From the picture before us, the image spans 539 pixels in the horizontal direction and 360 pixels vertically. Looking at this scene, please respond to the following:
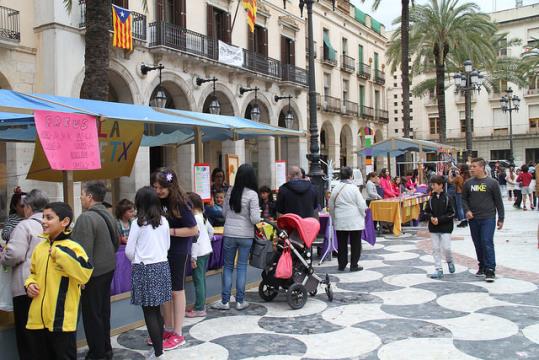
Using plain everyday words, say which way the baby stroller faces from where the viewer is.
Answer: facing away from the viewer and to the right of the viewer

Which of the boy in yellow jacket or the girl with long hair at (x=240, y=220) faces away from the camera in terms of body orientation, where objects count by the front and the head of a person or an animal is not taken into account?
the girl with long hair

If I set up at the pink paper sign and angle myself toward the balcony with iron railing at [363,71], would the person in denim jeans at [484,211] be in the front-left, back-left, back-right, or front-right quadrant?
front-right

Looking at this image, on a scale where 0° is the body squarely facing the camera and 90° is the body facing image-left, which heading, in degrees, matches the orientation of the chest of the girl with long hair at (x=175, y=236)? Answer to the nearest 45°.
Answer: approximately 45°

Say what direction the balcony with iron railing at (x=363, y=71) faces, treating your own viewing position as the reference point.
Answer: facing the viewer and to the right of the viewer

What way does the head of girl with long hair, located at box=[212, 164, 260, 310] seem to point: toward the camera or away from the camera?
away from the camera

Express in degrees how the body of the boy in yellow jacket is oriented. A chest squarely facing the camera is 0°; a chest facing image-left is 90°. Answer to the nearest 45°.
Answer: approximately 45°

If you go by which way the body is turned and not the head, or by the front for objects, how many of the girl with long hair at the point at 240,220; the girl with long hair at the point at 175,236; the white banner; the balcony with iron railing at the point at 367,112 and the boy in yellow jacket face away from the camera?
1

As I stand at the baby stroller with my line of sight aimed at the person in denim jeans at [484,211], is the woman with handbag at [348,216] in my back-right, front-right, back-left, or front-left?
front-left

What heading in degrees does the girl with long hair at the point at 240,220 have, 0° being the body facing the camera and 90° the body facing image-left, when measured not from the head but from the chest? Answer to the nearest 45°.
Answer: approximately 180°

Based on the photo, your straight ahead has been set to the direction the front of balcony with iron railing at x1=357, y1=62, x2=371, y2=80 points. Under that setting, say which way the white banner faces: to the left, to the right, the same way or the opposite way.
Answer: the same way

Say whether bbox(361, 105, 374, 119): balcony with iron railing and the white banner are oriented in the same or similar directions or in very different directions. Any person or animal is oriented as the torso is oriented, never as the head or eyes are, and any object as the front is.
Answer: same or similar directions

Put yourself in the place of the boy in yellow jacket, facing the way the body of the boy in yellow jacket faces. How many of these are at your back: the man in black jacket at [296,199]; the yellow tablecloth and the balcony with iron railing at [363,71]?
3

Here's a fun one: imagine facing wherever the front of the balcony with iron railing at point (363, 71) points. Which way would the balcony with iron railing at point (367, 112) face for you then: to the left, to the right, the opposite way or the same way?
the same way
